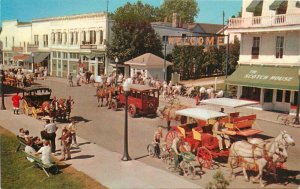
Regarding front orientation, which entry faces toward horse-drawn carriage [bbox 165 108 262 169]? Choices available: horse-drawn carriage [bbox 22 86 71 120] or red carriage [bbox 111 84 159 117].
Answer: horse-drawn carriage [bbox 22 86 71 120]

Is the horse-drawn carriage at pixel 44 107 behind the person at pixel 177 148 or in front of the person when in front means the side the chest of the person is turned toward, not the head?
behind

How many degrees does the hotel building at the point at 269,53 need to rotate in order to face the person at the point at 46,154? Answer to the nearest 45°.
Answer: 0° — it already faces them

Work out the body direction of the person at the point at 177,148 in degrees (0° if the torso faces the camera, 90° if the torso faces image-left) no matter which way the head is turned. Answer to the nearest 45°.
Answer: approximately 270°

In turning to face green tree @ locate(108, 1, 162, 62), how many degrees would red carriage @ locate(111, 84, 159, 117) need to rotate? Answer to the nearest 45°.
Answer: approximately 45° to its right

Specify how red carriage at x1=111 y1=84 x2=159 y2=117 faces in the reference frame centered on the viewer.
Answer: facing away from the viewer and to the left of the viewer

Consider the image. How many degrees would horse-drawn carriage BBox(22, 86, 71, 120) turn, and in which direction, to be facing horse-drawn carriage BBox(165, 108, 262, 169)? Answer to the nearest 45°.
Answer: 0° — it already faces it
